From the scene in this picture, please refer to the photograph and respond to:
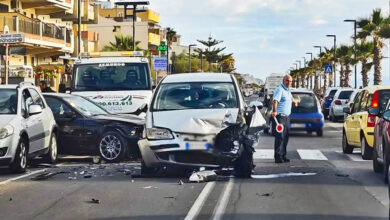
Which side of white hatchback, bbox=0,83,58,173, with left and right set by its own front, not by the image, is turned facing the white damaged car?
left

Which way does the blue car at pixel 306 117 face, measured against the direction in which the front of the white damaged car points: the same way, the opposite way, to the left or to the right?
the opposite way

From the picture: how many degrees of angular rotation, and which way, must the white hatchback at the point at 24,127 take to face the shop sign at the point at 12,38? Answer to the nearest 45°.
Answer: approximately 135° to its right

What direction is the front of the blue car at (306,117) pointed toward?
away from the camera

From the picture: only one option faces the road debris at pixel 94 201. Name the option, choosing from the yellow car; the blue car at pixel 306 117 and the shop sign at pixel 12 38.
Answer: the shop sign

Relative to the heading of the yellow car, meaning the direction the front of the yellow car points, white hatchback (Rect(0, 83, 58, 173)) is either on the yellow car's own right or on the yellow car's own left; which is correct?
on the yellow car's own left

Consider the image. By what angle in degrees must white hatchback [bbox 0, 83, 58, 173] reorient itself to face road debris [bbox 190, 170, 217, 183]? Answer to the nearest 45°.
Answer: approximately 90° to its left
